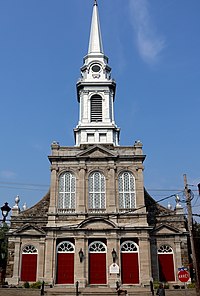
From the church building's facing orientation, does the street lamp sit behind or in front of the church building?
in front

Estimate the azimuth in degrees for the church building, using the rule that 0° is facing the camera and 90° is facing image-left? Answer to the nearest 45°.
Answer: approximately 0°
